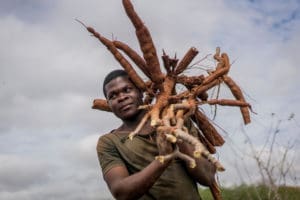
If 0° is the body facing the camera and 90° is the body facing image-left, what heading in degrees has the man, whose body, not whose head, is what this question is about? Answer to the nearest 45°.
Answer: approximately 0°
